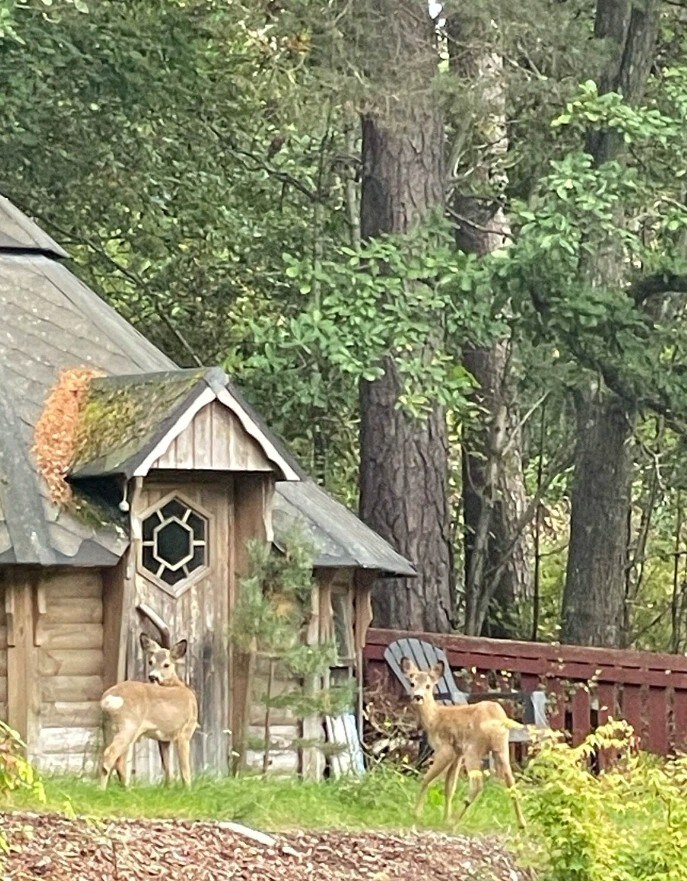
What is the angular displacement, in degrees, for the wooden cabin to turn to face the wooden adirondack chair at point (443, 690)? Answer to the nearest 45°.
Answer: approximately 90° to its left

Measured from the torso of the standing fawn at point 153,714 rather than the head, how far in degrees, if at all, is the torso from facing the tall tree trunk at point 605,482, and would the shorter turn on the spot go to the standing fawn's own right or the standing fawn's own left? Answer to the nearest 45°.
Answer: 0° — it already faces it

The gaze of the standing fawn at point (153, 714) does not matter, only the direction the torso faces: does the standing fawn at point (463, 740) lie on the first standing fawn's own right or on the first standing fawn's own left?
on the first standing fawn's own right

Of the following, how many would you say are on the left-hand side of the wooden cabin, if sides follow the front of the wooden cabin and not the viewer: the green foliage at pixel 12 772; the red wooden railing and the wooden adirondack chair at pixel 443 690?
2

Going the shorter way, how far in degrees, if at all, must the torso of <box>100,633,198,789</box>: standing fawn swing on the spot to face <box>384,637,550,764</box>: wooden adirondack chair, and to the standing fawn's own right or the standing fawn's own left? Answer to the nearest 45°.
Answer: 0° — it already faces it

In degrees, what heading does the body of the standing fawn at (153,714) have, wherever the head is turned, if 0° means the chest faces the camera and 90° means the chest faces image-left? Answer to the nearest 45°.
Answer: approximately 225°

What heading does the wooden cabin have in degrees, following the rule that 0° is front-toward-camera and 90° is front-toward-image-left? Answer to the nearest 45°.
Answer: approximately 315°

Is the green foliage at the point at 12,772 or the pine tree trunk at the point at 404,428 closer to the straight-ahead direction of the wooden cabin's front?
the green foliage
